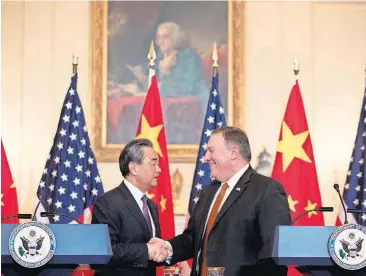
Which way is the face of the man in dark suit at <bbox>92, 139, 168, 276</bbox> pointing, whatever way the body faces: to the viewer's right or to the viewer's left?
to the viewer's right

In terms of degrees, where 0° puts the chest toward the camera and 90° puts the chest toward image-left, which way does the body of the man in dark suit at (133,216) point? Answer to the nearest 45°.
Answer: approximately 315°

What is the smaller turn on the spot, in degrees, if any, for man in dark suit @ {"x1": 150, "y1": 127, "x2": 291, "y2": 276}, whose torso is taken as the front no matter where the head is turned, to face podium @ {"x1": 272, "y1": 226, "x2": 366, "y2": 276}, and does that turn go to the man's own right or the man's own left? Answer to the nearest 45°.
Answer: approximately 90° to the man's own left

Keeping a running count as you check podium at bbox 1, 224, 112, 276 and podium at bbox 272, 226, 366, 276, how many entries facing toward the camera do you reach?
2

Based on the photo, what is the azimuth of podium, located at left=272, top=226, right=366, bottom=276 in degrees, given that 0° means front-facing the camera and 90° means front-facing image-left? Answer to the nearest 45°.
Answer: approximately 0°

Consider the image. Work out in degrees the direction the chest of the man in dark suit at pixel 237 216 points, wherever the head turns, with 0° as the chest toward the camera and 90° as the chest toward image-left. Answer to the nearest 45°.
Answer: approximately 45°

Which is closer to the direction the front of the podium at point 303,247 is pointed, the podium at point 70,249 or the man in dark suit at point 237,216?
the podium

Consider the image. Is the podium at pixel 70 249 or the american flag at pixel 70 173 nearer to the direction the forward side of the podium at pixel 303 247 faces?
the podium

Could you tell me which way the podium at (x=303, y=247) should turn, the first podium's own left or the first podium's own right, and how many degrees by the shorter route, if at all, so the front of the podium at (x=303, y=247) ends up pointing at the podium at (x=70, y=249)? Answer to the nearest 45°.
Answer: approximately 90° to the first podium's own right

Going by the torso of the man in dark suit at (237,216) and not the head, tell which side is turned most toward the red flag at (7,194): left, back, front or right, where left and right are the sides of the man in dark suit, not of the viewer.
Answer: right

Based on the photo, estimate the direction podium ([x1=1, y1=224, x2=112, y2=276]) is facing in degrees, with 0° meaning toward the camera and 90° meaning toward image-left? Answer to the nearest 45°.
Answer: approximately 0°

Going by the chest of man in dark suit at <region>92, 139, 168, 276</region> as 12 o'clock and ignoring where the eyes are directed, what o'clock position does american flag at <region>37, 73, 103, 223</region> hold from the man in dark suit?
The american flag is roughly at 7 o'clock from the man in dark suit.
